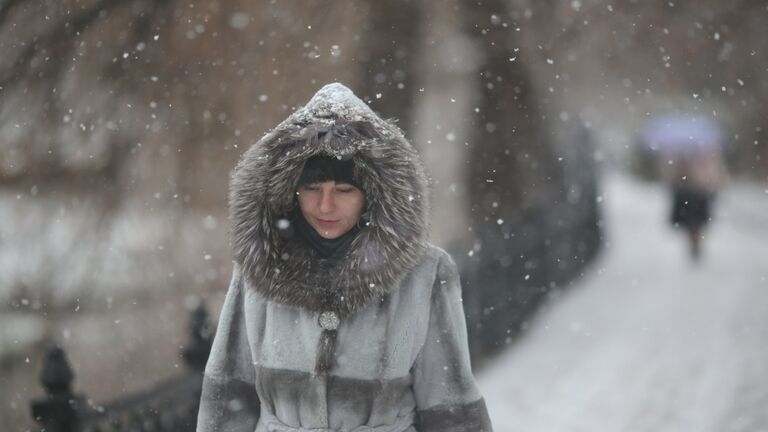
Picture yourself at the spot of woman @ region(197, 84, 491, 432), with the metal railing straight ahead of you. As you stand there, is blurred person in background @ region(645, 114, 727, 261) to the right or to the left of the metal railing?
right

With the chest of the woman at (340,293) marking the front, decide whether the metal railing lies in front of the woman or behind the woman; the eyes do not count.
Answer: behind

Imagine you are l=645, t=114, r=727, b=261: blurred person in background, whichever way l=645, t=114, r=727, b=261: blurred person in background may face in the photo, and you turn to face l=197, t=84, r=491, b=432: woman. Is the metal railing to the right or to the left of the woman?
right

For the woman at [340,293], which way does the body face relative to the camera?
toward the camera

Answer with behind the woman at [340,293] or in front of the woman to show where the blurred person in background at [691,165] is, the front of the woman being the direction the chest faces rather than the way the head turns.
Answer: behind
